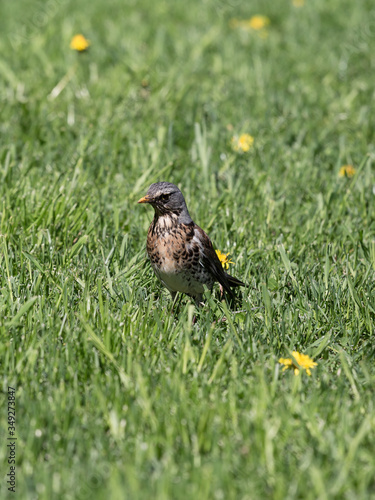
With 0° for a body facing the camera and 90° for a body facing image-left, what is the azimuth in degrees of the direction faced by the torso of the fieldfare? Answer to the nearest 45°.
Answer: approximately 45°

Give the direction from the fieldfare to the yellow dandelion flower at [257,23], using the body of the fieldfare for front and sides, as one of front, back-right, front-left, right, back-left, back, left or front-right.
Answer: back-right

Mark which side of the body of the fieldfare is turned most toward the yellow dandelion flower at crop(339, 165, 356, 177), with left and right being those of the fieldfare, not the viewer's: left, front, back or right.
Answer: back

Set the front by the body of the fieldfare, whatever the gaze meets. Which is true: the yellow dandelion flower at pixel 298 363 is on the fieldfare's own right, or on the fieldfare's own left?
on the fieldfare's own left

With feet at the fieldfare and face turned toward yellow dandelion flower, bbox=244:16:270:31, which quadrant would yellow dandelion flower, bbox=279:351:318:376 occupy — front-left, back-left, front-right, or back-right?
back-right

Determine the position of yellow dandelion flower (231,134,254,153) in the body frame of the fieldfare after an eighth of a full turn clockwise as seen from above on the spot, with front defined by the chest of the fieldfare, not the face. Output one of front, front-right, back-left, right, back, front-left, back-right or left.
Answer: right
